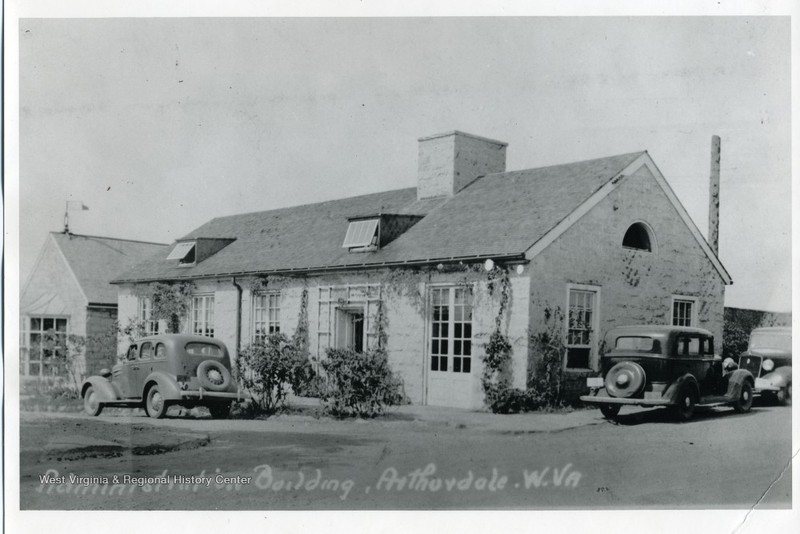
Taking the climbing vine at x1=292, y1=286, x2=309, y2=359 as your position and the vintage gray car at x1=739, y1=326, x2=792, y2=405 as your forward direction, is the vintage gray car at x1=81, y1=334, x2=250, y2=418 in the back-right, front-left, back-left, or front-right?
back-right

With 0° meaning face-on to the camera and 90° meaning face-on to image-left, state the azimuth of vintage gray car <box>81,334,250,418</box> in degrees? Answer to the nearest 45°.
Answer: approximately 135°

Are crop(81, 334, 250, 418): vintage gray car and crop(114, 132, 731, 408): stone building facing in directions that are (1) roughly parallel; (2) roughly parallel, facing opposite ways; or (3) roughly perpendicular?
roughly perpendicular

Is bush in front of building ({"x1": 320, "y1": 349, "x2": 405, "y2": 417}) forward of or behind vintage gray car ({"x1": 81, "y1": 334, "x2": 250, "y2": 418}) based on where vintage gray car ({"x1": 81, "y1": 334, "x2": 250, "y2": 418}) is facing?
behind

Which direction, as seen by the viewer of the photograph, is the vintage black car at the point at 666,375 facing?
facing away from the viewer and to the right of the viewer

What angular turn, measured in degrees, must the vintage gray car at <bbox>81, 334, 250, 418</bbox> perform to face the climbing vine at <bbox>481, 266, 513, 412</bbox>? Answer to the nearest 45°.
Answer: approximately 180°
